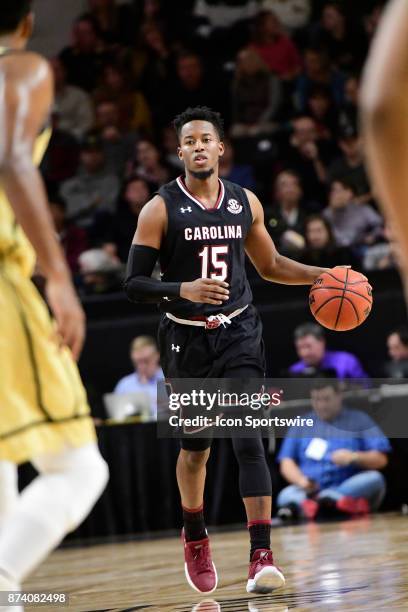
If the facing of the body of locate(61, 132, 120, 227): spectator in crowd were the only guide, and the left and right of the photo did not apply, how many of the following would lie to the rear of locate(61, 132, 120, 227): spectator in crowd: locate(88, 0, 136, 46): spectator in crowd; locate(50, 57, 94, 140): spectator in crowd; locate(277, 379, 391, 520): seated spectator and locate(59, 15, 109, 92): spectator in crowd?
3

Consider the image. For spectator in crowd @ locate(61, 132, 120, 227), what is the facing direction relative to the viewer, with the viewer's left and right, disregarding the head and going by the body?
facing the viewer

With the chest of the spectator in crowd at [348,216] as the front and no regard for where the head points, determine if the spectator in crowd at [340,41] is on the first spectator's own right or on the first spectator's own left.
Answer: on the first spectator's own right

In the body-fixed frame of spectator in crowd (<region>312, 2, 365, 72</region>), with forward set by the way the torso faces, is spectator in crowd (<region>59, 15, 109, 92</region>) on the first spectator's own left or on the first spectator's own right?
on the first spectator's own right

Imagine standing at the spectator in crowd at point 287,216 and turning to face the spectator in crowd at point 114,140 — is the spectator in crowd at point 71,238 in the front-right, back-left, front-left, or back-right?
front-left

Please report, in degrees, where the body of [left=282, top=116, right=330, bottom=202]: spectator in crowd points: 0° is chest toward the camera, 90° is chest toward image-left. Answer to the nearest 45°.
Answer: approximately 0°

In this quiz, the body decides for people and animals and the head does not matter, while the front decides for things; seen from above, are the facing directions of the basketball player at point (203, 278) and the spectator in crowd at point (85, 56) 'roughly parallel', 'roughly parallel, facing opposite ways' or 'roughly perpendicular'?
roughly parallel

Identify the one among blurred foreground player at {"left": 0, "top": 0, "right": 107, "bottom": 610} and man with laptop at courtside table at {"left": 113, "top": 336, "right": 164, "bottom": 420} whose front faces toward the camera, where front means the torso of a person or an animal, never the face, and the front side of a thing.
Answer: the man with laptop at courtside table

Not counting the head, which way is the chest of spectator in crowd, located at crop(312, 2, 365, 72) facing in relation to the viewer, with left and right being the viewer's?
facing the viewer and to the left of the viewer

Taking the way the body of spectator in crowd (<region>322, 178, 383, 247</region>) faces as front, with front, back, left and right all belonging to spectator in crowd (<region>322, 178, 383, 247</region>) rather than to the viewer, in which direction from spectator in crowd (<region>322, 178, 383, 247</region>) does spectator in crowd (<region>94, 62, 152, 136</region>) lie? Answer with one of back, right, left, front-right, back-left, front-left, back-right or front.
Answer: right

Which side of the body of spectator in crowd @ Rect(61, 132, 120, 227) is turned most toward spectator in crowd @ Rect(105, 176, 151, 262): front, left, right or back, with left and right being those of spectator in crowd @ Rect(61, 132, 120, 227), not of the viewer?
front

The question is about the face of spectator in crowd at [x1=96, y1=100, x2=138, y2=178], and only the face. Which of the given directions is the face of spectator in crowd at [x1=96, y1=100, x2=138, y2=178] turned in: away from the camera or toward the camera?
toward the camera

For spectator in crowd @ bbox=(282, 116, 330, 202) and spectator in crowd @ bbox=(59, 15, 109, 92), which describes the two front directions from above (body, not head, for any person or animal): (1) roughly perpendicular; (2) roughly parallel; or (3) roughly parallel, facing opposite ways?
roughly parallel

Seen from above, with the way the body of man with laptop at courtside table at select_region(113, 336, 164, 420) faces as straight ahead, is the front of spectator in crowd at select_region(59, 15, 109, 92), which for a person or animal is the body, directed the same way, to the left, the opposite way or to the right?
the same way

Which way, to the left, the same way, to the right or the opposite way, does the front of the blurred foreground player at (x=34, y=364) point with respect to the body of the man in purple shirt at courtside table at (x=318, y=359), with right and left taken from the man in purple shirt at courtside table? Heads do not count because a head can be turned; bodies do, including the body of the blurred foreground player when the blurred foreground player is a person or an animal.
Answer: the opposite way

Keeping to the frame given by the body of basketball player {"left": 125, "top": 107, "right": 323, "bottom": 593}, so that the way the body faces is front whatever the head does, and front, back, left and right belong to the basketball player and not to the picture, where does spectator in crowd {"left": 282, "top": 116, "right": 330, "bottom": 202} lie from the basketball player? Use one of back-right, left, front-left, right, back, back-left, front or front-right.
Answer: back

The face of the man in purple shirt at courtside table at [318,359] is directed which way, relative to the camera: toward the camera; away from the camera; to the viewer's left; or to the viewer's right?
toward the camera

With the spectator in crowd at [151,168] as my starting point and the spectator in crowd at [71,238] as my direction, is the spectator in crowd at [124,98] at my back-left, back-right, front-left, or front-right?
back-right

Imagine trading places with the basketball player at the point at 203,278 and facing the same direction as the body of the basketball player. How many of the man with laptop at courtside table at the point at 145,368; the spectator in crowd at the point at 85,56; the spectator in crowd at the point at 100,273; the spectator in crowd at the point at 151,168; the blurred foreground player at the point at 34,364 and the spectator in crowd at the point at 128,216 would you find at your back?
5
